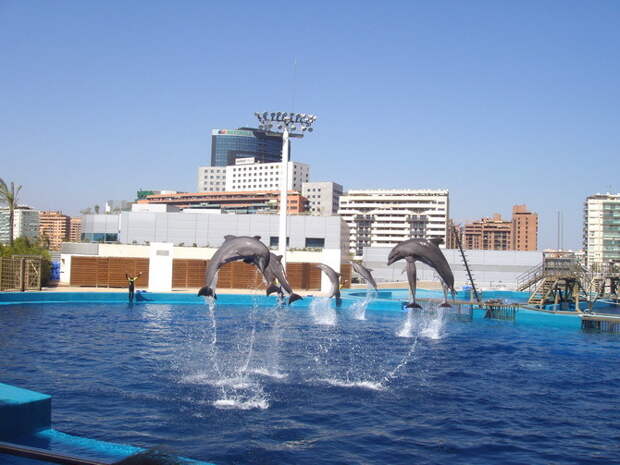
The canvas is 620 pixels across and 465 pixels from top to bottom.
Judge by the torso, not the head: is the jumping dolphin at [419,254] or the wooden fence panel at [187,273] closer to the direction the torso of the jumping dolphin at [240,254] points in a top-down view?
the jumping dolphin

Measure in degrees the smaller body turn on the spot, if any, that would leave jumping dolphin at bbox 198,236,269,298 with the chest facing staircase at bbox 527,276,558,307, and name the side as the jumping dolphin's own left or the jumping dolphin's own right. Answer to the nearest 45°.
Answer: approximately 45° to the jumping dolphin's own left

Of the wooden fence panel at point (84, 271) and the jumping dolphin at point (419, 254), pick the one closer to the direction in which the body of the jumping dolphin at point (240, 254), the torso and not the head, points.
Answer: the jumping dolphin

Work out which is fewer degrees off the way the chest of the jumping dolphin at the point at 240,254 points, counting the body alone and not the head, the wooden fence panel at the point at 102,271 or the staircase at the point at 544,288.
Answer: the staircase

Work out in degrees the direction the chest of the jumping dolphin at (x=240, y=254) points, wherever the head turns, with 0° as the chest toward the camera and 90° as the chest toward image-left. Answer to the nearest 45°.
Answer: approximately 270°

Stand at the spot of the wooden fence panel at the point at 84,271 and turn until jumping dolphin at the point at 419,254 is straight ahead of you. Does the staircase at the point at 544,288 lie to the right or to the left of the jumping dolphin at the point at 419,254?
left

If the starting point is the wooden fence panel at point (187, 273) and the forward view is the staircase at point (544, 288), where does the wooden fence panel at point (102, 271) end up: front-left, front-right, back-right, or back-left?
back-right

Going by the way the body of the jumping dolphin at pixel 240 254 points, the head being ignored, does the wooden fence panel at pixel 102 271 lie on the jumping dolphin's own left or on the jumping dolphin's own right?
on the jumping dolphin's own left
